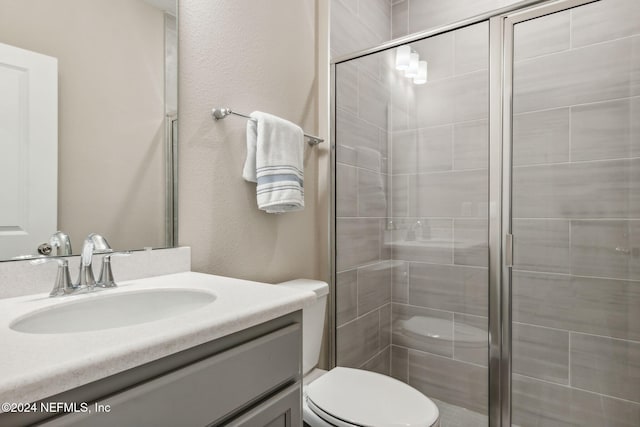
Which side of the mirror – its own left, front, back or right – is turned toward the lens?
front

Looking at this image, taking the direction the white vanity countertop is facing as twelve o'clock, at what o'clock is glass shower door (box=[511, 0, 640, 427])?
The glass shower door is roughly at 10 o'clock from the white vanity countertop.

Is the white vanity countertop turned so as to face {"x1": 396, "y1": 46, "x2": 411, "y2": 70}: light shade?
no

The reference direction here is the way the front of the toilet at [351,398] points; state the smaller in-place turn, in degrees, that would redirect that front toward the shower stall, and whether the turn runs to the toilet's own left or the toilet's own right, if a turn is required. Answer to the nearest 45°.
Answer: approximately 90° to the toilet's own left

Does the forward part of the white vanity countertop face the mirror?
no

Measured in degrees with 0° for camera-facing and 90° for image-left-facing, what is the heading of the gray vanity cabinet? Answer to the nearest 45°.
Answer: approximately 315°

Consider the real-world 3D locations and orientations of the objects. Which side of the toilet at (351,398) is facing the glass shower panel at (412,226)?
left

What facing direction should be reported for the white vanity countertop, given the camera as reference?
facing the viewer and to the right of the viewer

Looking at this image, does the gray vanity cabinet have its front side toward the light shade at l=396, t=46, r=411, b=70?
no
